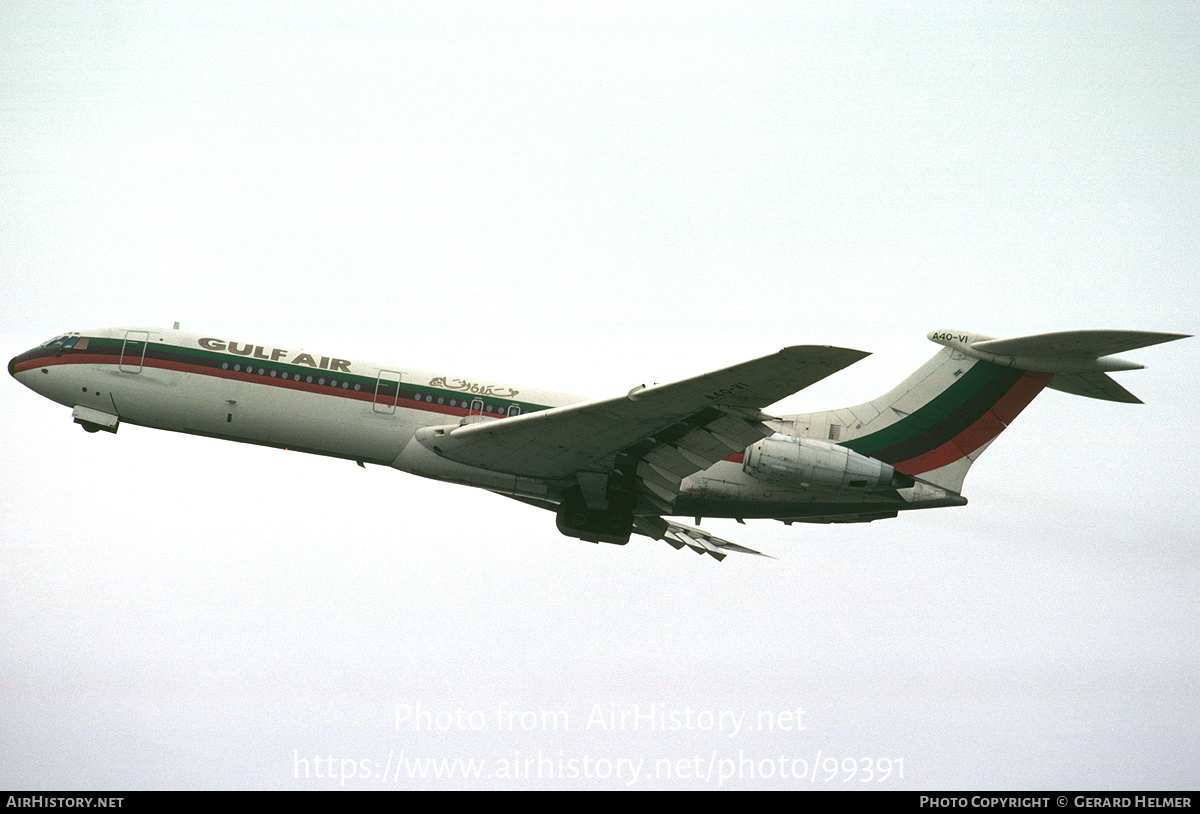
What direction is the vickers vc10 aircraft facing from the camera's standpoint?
to the viewer's left
